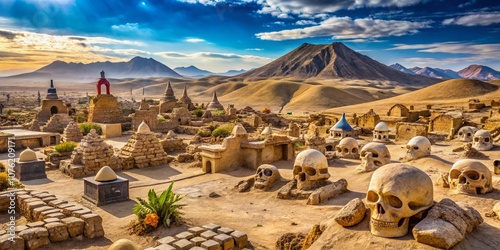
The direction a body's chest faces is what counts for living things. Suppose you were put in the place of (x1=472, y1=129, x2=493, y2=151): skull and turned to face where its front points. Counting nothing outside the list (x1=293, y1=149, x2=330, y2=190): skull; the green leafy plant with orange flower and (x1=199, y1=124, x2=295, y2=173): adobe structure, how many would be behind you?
0

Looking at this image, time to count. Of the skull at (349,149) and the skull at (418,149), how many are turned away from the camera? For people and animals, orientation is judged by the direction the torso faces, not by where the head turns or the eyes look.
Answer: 0

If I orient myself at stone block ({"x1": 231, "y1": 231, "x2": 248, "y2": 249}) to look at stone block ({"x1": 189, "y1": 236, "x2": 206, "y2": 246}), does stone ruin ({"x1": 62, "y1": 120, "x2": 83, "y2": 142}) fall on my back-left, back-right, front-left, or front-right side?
front-right

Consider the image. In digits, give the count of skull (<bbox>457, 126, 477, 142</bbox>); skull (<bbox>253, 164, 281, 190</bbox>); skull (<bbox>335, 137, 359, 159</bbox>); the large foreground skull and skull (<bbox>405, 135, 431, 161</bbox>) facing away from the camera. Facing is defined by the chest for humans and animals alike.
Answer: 0

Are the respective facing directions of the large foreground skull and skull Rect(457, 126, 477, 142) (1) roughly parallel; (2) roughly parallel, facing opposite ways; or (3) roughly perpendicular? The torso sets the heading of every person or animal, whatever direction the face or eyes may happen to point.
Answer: roughly parallel

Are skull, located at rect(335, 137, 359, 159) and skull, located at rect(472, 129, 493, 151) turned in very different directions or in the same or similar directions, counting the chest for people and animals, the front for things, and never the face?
same or similar directions

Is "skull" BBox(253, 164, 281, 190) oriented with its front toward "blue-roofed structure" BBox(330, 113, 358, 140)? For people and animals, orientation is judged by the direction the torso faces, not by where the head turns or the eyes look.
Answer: no

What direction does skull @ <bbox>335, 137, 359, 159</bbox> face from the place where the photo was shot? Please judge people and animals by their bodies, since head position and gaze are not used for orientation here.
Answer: facing the viewer and to the left of the viewer

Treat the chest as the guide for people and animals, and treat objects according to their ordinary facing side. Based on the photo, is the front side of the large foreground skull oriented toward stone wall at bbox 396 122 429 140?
no

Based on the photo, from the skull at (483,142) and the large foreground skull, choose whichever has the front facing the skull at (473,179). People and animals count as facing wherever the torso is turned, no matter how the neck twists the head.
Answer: the skull at (483,142)

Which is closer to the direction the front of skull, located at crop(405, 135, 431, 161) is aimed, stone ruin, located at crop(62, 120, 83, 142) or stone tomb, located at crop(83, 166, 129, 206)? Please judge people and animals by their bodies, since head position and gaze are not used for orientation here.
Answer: the stone tomb

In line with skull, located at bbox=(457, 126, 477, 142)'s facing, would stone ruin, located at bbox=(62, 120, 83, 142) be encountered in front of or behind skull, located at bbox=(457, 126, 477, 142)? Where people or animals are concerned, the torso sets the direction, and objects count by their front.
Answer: in front

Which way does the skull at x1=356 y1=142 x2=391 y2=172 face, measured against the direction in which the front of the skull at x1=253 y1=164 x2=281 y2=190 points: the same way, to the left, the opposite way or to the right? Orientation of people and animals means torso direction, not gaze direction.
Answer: the same way

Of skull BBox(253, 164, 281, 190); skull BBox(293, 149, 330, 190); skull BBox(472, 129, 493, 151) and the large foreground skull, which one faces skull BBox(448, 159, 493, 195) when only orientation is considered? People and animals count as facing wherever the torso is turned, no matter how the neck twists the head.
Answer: skull BBox(472, 129, 493, 151)

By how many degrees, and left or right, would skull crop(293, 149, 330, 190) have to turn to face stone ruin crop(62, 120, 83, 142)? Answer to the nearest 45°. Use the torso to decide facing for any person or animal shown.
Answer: approximately 90° to its right

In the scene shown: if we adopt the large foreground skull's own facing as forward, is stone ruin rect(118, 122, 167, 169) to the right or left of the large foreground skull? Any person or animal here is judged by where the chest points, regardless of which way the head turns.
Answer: on its right

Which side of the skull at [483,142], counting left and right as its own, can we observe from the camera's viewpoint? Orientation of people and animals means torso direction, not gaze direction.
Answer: front

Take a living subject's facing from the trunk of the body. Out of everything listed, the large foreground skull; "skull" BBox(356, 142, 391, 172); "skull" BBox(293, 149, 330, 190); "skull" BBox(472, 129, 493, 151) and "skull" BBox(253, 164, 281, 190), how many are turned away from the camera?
0

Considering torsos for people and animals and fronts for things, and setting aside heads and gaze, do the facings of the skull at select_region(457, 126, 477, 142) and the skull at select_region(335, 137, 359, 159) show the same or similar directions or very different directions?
same or similar directions

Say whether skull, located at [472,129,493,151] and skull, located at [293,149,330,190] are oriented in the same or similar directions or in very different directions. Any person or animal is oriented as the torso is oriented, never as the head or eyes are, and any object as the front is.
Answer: same or similar directions

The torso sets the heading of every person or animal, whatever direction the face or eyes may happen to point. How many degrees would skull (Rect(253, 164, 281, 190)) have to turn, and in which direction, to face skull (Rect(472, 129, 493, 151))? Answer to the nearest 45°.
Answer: approximately 180°

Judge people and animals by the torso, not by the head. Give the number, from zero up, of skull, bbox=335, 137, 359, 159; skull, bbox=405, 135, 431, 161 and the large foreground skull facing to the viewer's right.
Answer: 0
